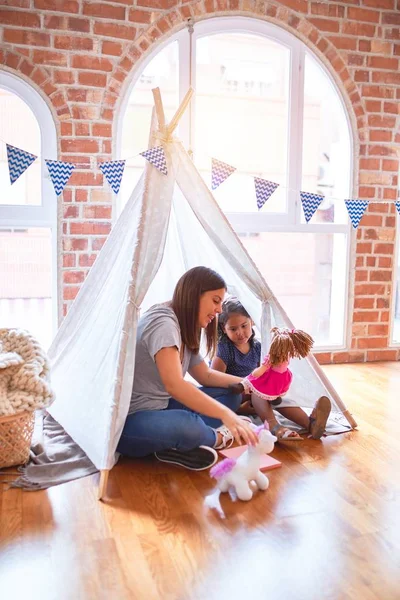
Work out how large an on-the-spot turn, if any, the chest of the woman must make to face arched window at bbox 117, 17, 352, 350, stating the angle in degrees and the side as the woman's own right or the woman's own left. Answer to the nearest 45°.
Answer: approximately 90° to the woman's own left

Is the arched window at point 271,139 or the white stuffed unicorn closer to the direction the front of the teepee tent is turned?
the white stuffed unicorn

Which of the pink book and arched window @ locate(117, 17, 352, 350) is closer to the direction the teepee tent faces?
the pink book

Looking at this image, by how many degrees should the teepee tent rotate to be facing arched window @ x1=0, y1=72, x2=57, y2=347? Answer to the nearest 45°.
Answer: approximately 180°

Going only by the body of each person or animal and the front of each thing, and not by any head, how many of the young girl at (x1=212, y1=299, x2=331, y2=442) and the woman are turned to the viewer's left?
0

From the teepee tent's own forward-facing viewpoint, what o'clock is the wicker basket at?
The wicker basket is roughly at 3 o'clock from the teepee tent.

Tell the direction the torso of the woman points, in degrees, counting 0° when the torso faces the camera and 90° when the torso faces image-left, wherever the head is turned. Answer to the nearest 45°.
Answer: approximately 270°

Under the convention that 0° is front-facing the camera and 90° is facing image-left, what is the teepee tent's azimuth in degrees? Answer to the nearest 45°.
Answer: approximately 315°

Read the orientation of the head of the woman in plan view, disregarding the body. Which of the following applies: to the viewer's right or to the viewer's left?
to the viewer's right

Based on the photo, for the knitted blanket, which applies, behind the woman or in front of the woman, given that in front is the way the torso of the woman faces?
behind

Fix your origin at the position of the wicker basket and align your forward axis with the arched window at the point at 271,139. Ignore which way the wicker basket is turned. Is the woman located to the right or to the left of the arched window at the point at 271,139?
right

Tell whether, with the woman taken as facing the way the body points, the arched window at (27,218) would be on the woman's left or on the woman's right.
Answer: on the woman's left

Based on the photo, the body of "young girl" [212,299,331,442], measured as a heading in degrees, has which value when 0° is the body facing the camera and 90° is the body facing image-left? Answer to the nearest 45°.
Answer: approximately 315°

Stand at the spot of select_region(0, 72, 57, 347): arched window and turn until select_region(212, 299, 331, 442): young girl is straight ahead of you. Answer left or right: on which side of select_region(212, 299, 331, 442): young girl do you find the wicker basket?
right
